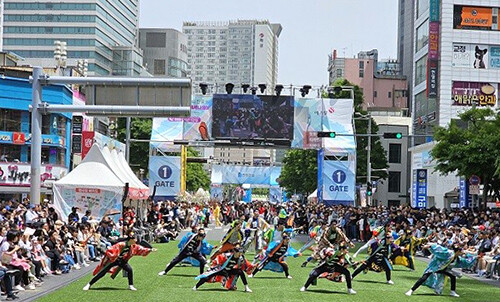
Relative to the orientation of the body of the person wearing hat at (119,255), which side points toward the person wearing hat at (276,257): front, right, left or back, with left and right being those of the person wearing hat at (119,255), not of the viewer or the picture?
left

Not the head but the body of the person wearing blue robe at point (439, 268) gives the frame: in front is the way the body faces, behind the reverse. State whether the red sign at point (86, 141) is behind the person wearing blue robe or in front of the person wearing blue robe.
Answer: behind

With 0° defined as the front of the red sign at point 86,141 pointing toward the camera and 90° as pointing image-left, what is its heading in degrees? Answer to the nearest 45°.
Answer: approximately 0°

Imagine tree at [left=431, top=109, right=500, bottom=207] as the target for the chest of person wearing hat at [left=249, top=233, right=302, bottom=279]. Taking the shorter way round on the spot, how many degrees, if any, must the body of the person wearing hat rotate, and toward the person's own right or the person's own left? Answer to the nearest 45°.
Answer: approximately 90° to the person's own left

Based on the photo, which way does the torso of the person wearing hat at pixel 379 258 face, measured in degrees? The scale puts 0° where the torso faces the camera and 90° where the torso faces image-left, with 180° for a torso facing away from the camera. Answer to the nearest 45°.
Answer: approximately 315°

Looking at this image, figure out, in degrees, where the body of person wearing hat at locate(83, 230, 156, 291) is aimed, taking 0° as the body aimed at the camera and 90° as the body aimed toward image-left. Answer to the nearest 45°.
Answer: approximately 315°

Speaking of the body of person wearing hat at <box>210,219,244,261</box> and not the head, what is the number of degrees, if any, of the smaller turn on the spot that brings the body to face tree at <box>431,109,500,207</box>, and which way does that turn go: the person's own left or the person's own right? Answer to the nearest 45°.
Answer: approximately 90° to the person's own left

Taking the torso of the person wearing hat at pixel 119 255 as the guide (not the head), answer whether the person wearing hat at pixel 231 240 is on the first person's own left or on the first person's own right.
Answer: on the first person's own left
